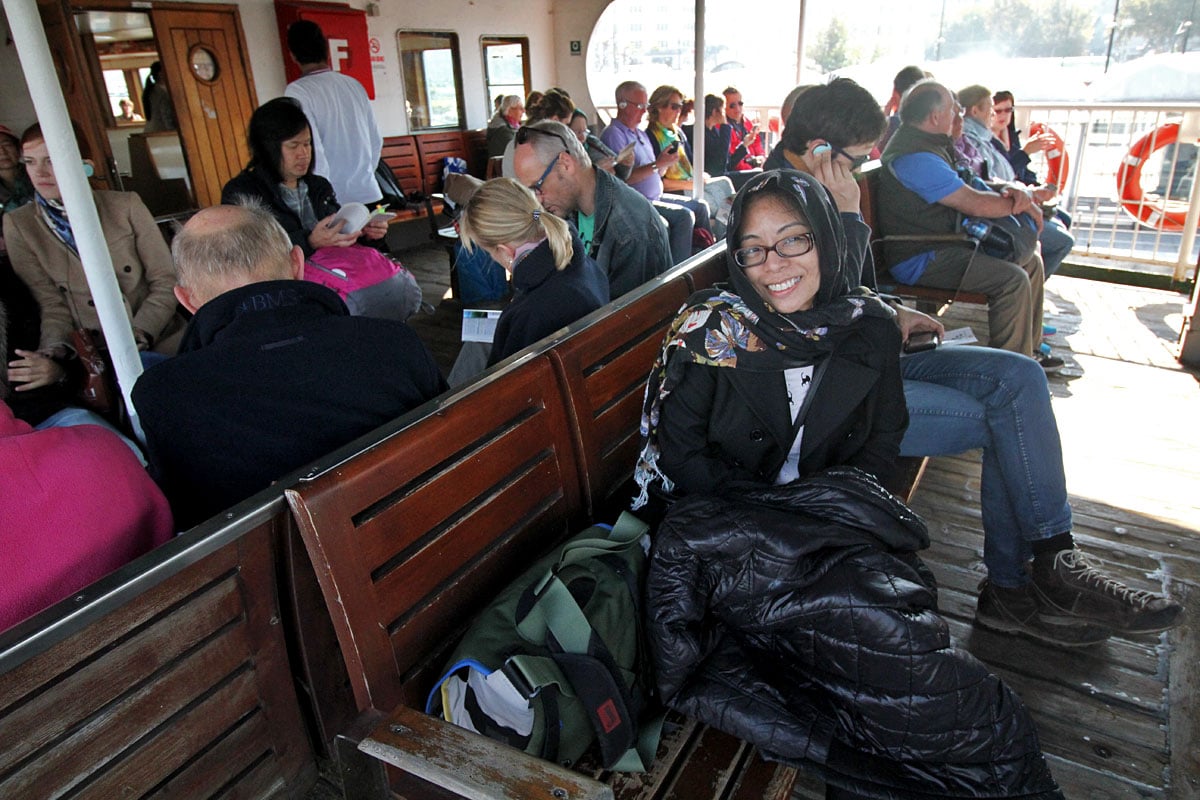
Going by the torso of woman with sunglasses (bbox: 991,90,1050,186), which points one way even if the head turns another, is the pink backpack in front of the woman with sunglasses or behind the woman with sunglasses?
in front

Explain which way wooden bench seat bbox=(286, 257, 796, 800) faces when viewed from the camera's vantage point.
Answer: facing the viewer and to the right of the viewer

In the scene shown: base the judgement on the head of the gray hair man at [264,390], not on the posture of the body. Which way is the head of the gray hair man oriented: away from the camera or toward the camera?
away from the camera

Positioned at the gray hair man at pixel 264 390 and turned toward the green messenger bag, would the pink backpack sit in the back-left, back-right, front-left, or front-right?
back-left

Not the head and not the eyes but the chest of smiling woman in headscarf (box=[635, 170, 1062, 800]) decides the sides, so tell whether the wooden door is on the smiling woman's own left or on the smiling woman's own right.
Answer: on the smiling woman's own right

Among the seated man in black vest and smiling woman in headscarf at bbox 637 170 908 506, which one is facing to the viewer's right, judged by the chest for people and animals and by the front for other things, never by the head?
the seated man in black vest

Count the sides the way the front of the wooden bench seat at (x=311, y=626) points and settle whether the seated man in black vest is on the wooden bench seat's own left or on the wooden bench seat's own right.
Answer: on the wooden bench seat's own left

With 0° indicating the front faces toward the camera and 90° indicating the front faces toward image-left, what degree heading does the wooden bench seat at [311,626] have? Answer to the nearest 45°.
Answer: approximately 315°

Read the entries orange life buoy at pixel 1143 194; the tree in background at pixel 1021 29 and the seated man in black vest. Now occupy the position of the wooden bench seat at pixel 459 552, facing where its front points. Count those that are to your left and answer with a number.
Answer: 3

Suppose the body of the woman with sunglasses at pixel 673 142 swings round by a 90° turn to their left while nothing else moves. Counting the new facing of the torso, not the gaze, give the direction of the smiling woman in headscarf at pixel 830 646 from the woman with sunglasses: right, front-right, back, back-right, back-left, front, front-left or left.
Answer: back-right

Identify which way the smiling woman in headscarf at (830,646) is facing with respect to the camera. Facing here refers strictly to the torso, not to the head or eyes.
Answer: toward the camera
